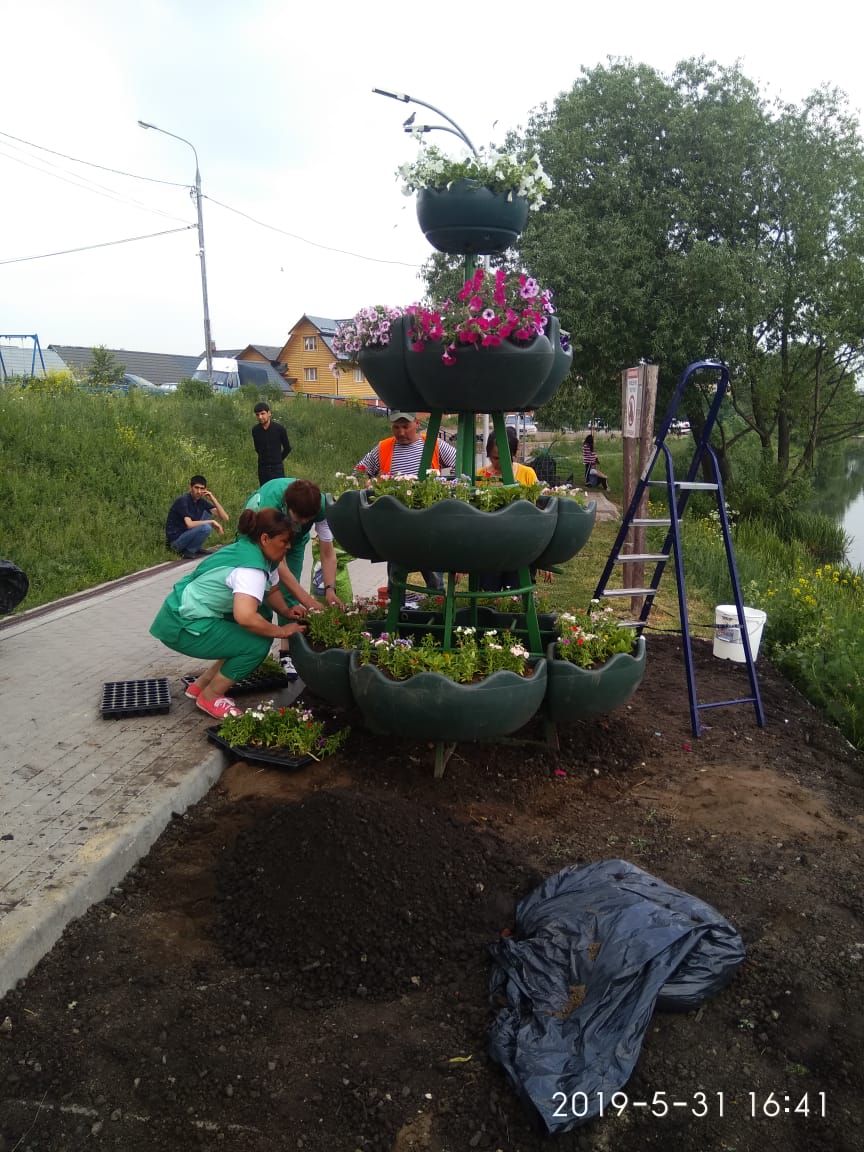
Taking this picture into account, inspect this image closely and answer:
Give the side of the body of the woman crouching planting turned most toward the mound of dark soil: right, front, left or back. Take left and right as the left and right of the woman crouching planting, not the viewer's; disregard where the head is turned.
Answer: right

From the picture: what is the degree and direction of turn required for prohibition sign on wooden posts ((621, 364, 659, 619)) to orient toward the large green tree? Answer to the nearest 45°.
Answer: approximately 135° to its right

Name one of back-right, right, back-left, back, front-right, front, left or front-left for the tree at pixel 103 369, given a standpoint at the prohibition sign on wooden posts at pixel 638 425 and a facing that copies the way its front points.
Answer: right

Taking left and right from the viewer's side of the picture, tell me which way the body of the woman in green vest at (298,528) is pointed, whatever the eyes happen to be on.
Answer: facing the viewer and to the right of the viewer

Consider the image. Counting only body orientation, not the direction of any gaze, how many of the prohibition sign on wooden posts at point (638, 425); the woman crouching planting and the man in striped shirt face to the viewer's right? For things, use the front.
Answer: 1

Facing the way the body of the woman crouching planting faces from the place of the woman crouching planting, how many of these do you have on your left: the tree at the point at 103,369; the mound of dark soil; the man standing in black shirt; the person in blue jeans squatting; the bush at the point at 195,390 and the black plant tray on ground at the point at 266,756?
4

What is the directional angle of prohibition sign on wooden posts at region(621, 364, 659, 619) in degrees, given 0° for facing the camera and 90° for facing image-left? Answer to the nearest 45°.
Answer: approximately 45°

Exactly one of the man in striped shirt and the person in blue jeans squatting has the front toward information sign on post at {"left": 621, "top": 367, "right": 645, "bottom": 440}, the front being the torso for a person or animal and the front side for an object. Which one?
the person in blue jeans squatting

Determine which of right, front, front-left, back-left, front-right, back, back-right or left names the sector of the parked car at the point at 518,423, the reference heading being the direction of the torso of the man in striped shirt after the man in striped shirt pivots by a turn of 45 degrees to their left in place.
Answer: back-left

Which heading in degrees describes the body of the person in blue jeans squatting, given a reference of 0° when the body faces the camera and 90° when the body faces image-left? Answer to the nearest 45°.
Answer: approximately 315°

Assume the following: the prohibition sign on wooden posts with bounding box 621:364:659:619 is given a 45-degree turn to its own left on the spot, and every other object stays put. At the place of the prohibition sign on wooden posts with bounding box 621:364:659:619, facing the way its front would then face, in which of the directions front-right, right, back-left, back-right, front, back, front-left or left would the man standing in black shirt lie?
back-right

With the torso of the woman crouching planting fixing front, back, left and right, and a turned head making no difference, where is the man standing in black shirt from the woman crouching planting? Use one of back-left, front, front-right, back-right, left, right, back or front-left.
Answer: left

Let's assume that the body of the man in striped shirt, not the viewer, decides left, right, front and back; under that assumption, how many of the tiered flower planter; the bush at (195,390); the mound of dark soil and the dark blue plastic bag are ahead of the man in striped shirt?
3

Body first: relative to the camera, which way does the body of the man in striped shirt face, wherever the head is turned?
toward the camera

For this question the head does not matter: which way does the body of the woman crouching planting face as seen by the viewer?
to the viewer's right

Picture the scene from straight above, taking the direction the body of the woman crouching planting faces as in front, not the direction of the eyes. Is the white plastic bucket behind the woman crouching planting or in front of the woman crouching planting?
in front

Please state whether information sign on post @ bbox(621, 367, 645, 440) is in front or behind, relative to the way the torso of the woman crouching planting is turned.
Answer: in front

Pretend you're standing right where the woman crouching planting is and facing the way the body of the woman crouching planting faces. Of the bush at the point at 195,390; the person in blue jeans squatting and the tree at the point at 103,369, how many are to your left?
3
